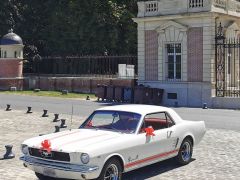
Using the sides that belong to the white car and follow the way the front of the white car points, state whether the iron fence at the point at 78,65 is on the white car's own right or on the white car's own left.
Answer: on the white car's own right

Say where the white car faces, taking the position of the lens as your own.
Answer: facing the viewer and to the left of the viewer

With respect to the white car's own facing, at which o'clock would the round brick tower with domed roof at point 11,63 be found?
The round brick tower with domed roof is roughly at 4 o'clock from the white car.

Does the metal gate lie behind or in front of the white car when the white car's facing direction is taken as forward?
behind

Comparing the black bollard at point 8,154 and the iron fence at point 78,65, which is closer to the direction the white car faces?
the black bollard

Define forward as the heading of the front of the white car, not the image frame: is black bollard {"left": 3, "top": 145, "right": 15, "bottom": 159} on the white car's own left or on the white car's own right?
on the white car's own right
